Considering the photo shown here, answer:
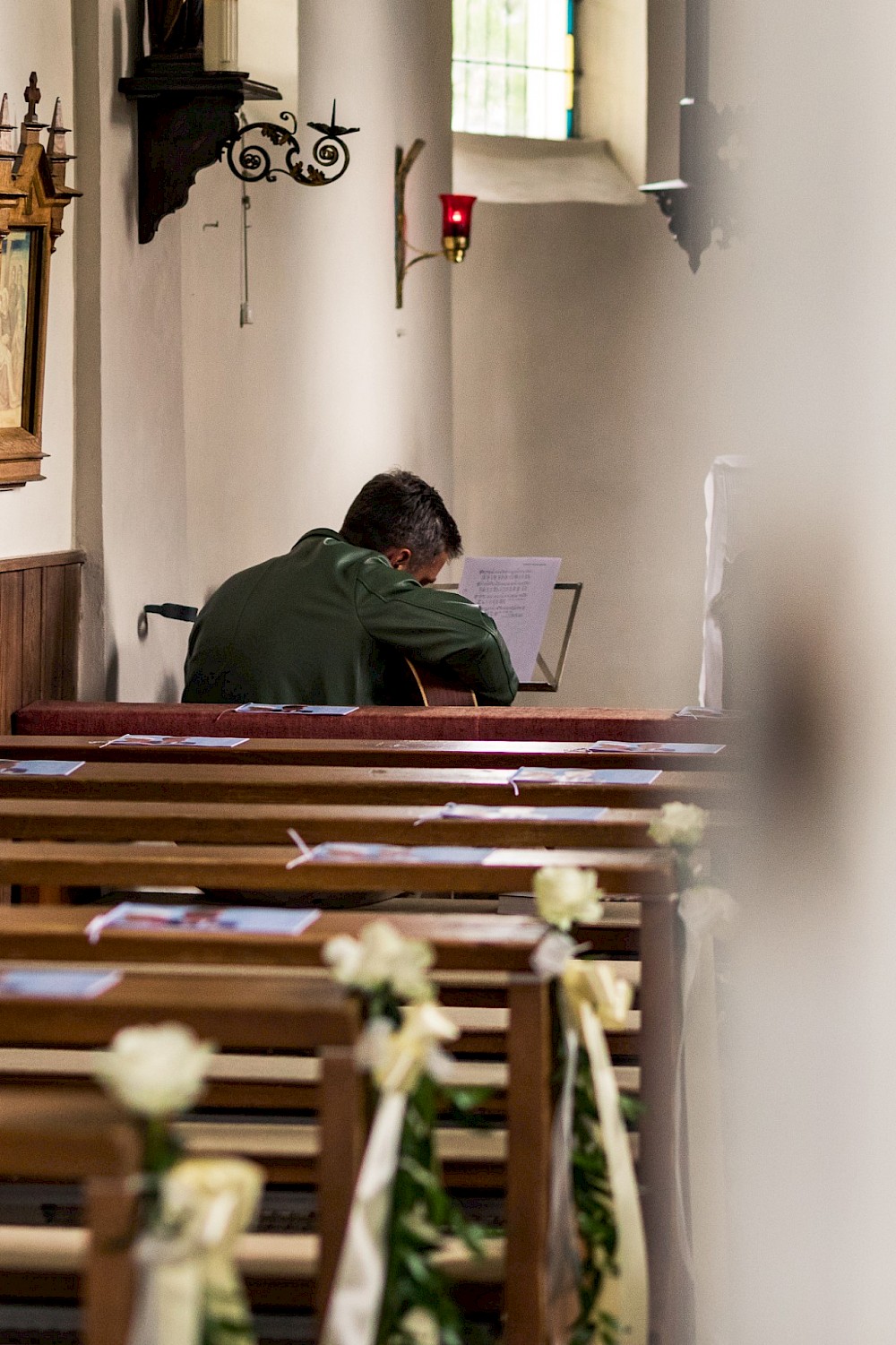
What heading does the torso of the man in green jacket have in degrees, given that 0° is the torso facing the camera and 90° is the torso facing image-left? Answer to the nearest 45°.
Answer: approximately 225°

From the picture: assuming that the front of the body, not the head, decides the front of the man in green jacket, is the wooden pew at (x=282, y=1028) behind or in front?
behind

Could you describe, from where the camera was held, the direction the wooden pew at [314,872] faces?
facing away from the viewer

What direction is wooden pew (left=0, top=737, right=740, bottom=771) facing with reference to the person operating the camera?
facing away from the viewer

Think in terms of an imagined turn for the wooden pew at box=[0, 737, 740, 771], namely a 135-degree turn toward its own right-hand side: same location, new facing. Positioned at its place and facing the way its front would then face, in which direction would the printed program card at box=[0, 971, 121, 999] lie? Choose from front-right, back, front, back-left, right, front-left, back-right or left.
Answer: front-right

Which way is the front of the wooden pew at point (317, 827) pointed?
away from the camera

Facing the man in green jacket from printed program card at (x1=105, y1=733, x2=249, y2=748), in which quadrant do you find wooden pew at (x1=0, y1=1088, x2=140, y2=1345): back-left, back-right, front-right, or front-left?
back-right

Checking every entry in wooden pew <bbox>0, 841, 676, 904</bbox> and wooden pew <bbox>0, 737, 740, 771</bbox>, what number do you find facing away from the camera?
2

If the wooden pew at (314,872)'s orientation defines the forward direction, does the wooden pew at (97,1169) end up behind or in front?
behind

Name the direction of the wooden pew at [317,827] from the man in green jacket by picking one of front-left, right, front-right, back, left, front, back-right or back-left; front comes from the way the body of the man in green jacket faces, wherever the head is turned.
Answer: back-right

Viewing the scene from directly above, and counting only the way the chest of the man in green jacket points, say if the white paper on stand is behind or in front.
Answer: in front

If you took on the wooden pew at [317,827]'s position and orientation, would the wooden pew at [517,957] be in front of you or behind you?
behind

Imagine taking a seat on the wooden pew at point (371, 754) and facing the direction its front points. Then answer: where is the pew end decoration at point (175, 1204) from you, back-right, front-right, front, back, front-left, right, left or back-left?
back
